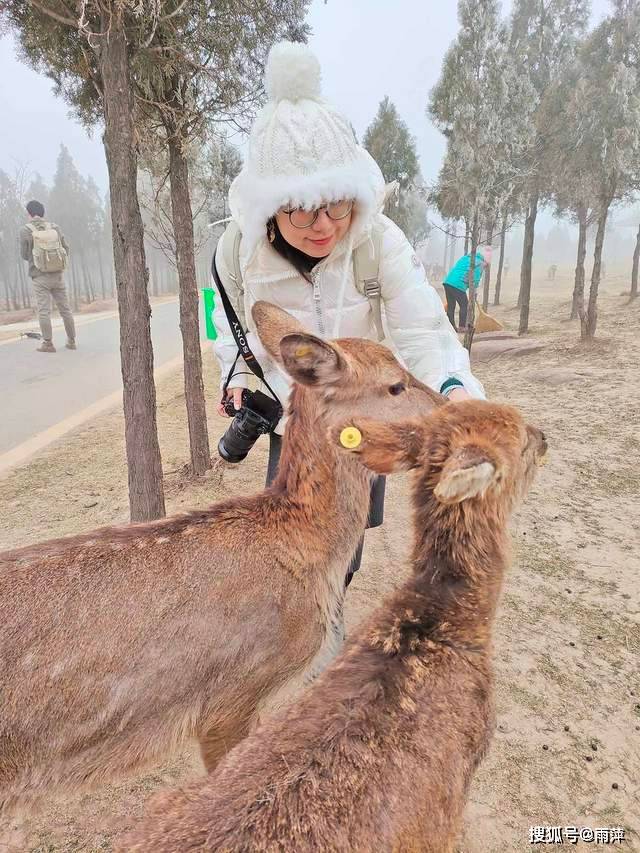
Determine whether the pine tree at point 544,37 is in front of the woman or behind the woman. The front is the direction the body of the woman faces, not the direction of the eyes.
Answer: behind

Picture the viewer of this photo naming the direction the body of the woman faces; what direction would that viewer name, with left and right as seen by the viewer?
facing the viewer

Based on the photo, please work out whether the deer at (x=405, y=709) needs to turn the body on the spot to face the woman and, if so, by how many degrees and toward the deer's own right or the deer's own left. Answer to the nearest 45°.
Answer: approximately 45° to the deer's own left

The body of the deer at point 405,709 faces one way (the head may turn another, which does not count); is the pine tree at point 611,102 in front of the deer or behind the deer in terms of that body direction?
in front

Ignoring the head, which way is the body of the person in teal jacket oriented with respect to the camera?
to the viewer's right

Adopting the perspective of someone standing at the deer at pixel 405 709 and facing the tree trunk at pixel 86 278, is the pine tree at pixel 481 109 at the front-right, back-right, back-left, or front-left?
front-right

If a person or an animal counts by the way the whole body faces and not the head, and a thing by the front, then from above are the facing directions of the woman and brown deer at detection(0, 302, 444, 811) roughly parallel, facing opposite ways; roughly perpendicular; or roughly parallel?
roughly perpendicular

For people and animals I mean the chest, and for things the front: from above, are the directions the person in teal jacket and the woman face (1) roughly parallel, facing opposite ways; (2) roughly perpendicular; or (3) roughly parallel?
roughly perpendicular

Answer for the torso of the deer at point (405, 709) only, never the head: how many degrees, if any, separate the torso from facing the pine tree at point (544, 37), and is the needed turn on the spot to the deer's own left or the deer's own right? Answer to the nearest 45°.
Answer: approximately 45° to the deer's own left

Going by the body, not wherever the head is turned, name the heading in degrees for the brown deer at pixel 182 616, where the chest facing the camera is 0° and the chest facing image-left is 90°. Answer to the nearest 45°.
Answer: approximately 270°

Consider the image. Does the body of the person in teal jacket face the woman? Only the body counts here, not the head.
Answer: no

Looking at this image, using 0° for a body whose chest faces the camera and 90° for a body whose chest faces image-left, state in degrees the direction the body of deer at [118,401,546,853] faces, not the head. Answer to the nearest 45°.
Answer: approximately 225°
